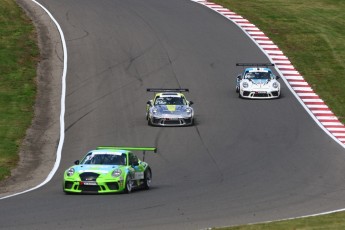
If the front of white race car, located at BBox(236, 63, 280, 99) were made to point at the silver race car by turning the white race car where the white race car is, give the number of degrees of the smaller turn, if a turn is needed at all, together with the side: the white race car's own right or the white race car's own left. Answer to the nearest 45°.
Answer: approximately 45° to the white race car's own right

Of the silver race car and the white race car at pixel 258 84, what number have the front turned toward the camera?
2

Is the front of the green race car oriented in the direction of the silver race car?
no

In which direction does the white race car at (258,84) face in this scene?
toward the camera

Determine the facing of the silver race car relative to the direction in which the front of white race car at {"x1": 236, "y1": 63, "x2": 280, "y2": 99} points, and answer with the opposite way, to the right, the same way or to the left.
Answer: the same way

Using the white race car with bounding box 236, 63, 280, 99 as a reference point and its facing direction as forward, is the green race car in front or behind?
in front

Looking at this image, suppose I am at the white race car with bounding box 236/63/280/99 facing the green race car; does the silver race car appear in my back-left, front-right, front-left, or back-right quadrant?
front-right

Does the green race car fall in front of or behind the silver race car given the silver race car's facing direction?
in front

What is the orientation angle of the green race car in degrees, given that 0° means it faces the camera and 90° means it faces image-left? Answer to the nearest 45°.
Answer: approximately 45°

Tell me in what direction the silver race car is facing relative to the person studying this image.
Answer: facing the viewer

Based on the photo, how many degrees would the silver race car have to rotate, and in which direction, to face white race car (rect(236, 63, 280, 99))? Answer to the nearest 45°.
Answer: approximately 135° to its left
